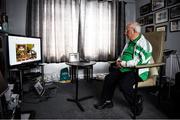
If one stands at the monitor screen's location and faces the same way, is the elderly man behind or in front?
in front

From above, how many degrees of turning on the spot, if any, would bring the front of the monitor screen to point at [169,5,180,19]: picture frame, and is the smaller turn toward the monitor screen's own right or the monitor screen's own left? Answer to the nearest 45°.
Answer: approximately 45° to the monitor screen's own left

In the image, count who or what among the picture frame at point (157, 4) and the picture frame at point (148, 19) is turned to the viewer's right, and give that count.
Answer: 0

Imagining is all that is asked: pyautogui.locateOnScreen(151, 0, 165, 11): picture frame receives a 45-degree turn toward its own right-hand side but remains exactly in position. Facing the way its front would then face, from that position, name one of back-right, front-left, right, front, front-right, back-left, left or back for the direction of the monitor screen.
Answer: front-left

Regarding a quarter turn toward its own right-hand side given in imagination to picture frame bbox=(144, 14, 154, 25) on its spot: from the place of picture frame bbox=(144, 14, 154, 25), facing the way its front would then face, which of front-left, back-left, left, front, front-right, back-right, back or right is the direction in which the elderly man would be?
back-left

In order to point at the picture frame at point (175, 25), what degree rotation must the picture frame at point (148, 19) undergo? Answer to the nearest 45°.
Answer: approximately 90° to its left

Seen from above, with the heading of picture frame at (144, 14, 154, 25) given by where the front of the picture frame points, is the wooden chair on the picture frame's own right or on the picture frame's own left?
on the picture frame's own left

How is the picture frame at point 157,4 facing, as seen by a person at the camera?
facing the viewer and to the left of the viewer

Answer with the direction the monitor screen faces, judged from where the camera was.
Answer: facing the viewer and to the right of the viewer

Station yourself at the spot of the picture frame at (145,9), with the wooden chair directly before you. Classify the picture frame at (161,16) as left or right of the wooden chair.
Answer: left

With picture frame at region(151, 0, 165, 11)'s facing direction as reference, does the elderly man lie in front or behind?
in front

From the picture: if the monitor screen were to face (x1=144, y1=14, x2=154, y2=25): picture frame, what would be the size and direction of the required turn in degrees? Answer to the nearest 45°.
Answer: approximately 45° to its left
